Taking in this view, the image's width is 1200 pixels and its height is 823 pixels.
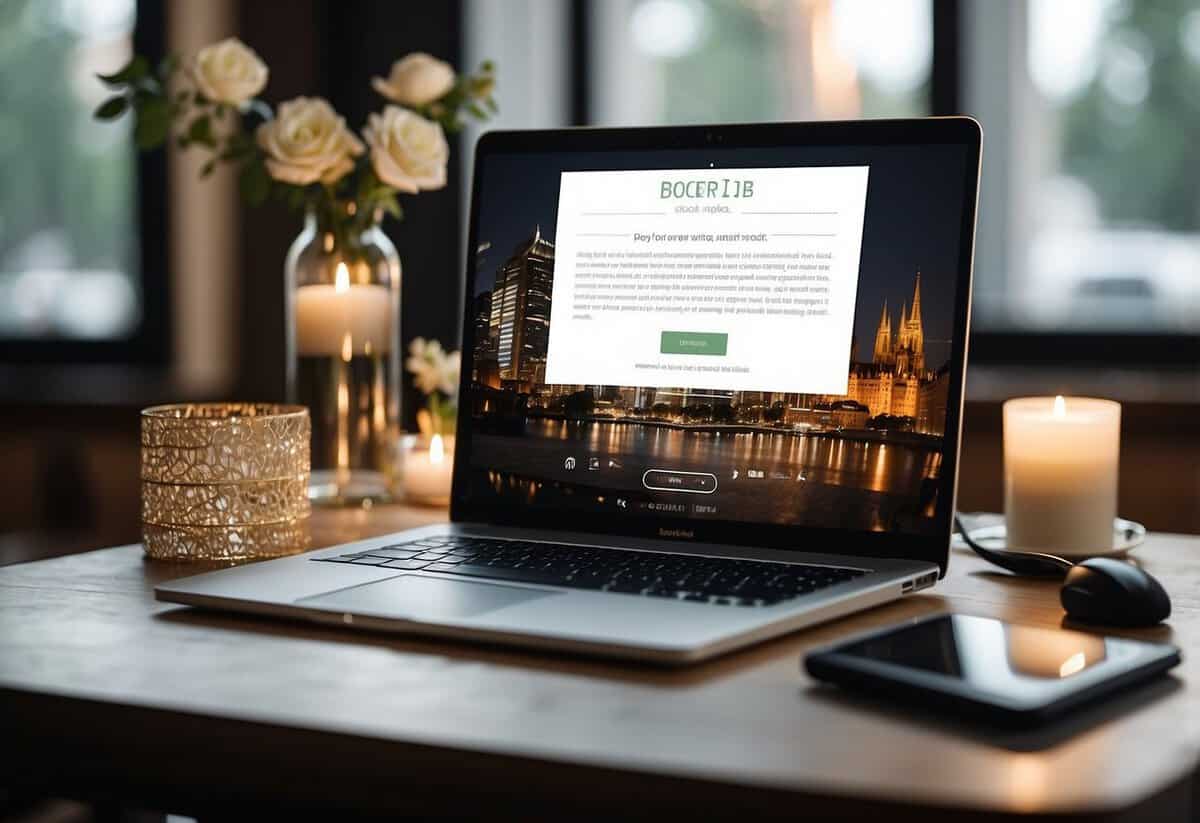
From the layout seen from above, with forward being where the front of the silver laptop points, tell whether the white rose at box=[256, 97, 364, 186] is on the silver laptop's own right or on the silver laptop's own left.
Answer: on the silver laptop's own right

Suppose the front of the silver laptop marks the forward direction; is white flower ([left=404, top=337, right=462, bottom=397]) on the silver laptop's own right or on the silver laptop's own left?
on the silver laptop's own right

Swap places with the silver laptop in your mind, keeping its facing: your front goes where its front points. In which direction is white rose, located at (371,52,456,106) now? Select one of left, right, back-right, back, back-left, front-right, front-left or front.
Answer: right

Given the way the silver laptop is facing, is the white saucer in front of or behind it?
behind

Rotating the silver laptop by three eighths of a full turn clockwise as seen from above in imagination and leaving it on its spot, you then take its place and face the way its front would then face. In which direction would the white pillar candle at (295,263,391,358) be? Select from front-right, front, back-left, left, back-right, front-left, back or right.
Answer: front-left

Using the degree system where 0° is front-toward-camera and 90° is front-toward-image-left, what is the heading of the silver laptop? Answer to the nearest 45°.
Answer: approximately 45°

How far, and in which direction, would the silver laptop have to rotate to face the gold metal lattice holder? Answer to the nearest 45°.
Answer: approximately 45° to its right

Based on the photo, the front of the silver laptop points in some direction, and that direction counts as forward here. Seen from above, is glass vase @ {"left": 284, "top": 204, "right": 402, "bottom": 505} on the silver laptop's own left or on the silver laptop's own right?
on the silver laptop's own right
